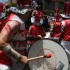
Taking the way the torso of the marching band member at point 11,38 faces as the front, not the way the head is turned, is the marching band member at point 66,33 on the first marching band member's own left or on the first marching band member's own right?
on the first marching band member's own left

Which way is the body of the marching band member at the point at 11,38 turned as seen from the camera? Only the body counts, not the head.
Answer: to the viewer's right
